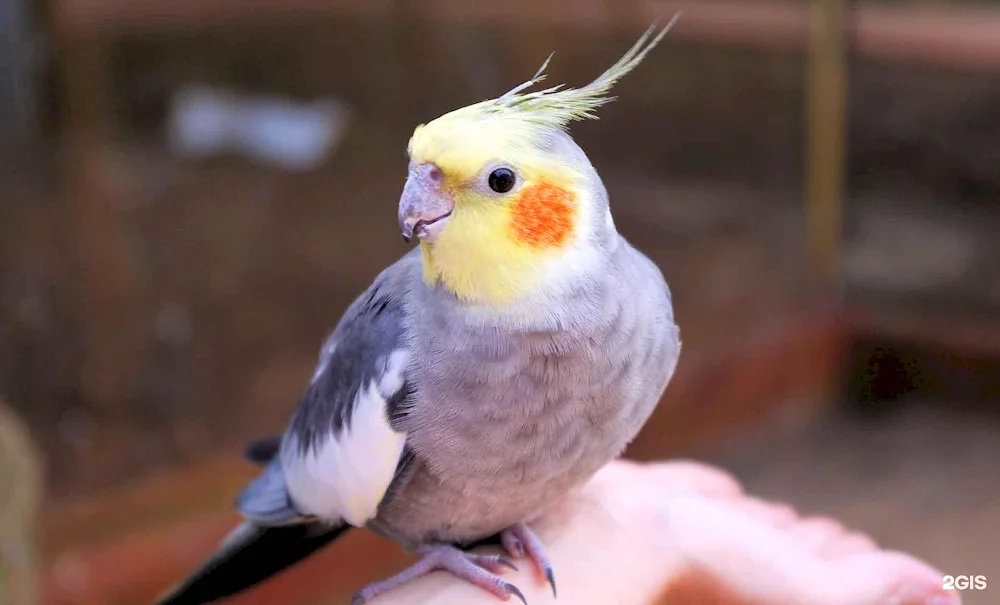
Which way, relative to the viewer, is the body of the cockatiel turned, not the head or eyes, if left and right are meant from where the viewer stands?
facing the viewer and to the right of the viewer

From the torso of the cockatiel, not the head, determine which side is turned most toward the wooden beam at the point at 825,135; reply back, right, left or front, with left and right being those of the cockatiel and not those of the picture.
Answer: left
